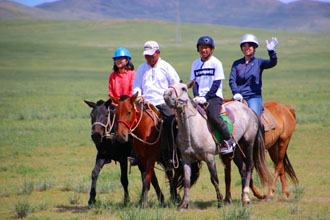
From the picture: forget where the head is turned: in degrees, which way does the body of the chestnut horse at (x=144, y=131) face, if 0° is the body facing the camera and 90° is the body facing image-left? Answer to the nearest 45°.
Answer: approximately 45°

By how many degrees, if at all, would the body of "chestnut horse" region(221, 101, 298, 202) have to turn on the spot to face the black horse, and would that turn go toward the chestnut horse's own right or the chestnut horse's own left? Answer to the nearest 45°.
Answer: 0° — it already faces it

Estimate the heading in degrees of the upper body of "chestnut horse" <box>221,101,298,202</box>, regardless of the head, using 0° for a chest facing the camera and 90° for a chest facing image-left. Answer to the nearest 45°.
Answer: approximately 45°
